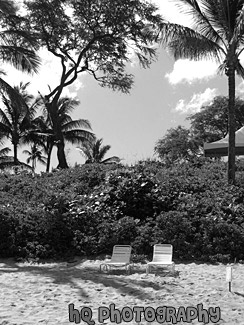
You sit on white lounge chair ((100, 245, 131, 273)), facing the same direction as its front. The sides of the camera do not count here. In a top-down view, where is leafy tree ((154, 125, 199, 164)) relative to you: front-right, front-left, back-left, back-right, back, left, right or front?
back-right

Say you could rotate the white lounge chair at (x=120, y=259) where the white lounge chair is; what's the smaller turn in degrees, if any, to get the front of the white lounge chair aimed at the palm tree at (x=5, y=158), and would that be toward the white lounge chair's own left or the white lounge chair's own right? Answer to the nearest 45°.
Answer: approximately 135° to the white lounge chair's own right

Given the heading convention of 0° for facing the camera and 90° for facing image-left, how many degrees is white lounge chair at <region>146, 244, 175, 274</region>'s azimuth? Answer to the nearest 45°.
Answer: approximately 0°

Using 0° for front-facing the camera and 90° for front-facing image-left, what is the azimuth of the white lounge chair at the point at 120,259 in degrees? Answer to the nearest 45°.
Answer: approximately 45°

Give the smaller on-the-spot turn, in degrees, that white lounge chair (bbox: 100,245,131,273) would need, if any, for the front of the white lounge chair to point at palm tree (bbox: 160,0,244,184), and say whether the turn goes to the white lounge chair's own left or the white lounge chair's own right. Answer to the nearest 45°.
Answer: approximately 180°

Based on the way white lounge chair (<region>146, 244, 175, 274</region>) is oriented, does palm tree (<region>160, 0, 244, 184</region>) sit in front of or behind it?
behind

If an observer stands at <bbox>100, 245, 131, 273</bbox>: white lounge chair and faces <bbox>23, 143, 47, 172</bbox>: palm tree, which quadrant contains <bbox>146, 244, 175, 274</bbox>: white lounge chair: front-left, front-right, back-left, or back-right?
back-right

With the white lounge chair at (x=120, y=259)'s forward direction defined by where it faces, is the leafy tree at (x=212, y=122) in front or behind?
behind

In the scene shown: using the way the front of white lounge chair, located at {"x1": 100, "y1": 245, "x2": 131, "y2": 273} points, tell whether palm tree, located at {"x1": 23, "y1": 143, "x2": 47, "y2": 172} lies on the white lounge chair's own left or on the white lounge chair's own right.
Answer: on the white lounge chair's own right

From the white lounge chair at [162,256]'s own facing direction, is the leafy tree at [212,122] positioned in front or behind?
behind

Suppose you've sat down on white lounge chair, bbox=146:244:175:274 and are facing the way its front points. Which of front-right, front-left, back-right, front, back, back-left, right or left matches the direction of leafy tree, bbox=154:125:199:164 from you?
back

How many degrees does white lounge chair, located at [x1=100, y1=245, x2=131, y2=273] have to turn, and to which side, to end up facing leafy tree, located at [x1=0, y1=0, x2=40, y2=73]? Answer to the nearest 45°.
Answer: approximately 90° to its right
